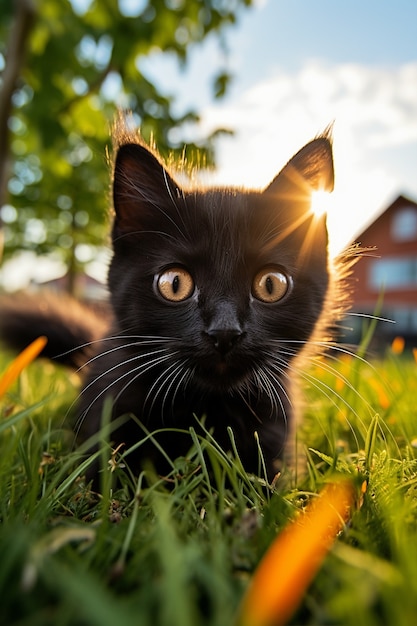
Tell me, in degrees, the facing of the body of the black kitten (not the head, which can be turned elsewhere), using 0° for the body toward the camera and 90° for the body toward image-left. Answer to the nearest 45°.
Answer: approximately 0°

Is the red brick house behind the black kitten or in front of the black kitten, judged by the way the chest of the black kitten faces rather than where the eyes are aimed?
behind

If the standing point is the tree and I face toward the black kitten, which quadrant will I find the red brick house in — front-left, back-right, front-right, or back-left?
back-left

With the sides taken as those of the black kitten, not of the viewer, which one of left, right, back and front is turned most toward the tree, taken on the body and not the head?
back

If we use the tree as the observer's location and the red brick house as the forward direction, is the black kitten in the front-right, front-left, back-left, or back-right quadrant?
back-right
